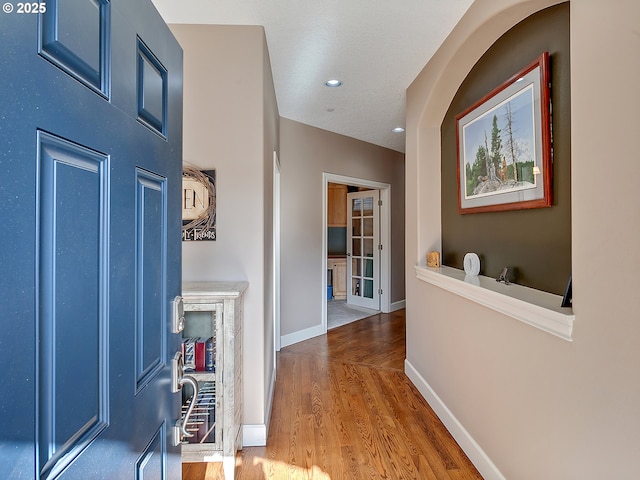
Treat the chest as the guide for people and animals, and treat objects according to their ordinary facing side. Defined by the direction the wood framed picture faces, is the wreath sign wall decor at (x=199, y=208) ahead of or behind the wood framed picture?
ahead

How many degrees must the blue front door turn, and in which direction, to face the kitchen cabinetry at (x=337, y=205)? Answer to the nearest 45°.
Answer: approximately 90° to its left

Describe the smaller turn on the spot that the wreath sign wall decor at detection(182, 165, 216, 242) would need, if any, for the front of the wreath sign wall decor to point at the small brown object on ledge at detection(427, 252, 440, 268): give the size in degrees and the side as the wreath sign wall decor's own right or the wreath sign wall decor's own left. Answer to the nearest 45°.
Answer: approximately 90° to the wreath sign wall decor's own left

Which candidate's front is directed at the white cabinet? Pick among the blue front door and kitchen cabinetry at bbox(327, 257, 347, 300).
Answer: the kitchen cabinetry

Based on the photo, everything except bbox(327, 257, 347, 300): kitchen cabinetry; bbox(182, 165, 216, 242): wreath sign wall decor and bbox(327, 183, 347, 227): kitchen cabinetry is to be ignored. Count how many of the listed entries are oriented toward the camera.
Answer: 3

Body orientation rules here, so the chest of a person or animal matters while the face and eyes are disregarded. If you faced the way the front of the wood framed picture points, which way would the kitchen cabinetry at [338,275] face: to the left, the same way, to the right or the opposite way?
to the left

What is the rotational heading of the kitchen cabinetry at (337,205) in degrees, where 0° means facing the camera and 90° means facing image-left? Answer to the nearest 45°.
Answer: approximately 0°

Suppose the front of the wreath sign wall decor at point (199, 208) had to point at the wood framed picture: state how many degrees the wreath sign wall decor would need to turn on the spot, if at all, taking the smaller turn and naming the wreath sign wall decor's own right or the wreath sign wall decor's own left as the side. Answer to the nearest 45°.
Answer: approximately 45° to the wreath sign wall decor's own left
